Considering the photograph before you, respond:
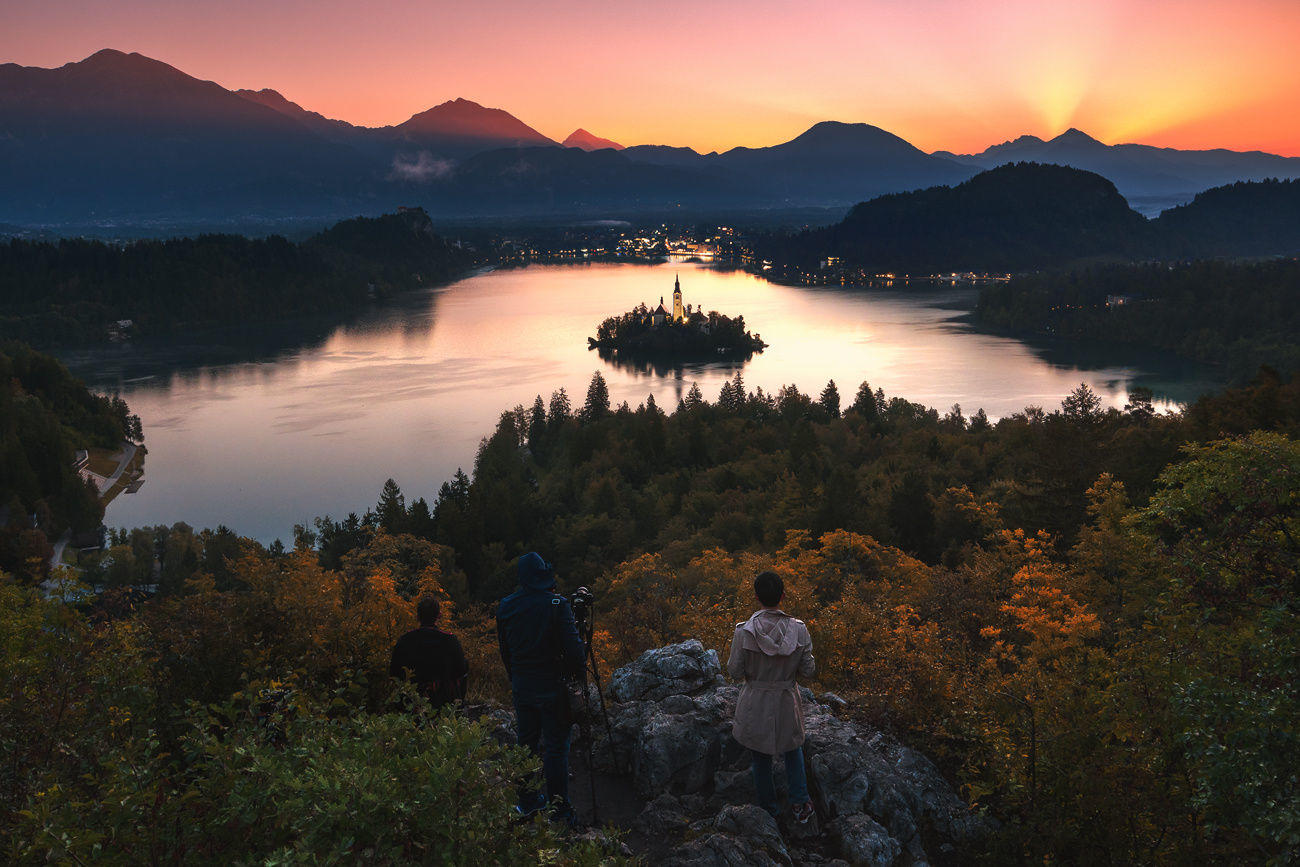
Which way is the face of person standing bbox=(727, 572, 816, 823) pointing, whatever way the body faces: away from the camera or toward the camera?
away from the camera

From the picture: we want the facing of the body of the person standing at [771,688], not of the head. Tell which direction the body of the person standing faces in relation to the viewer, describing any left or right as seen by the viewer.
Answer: facing away from the viewer

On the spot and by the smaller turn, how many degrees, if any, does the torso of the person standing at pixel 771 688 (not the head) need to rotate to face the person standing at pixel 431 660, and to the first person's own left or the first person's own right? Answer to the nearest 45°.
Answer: approximately 90° to the first person's own left

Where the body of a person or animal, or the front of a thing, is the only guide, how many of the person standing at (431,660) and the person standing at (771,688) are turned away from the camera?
2

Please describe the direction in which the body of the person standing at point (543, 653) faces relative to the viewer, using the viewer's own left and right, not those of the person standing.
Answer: facing away from the viewer

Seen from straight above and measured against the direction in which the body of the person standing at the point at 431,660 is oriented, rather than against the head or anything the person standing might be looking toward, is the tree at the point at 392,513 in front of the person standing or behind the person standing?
in front

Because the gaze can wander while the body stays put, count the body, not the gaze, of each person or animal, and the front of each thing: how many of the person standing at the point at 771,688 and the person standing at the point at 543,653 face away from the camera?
2

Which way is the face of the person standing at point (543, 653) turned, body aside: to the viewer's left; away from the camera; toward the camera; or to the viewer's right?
away from the camera

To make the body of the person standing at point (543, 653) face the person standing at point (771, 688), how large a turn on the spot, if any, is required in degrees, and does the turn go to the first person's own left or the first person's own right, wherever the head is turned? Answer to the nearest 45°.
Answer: approximately 90° to the first person's own right

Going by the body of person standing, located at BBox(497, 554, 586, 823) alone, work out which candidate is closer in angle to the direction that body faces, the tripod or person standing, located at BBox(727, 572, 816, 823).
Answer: the tripod

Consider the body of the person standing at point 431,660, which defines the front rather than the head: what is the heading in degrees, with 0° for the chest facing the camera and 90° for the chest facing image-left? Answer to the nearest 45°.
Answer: approximately 180°

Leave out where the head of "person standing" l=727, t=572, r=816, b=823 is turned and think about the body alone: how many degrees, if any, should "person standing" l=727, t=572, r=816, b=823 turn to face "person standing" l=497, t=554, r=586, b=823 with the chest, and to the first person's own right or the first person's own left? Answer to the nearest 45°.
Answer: approximately 90° to the first person's own left
